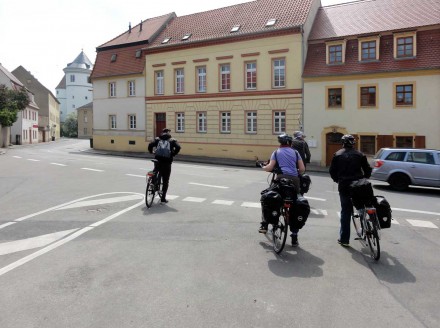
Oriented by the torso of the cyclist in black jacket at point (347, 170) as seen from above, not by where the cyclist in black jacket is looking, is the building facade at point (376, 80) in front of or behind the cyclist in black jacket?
in front

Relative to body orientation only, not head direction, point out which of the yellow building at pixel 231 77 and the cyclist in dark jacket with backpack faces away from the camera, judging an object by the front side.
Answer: the cyclist in dark jacket with backpack

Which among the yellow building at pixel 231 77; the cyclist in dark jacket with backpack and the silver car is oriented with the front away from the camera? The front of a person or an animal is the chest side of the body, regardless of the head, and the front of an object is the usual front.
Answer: the cyclist in dark jacket with backpack

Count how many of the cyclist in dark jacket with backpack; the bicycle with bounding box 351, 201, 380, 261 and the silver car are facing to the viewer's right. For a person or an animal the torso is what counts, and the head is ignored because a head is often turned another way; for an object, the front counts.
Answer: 1

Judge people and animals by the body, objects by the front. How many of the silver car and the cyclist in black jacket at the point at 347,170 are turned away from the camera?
1

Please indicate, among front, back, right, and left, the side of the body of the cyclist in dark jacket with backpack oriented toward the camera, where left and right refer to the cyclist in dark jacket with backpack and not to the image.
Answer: back

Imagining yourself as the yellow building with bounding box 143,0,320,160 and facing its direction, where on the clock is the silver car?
The silver car is roughly at 10 o'clock from the yellow building.

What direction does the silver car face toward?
to the viewer's right

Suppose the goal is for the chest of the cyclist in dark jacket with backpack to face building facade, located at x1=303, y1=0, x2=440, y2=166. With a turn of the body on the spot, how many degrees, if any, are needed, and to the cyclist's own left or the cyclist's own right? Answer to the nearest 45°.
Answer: approximately 45° to the cyclist's own right

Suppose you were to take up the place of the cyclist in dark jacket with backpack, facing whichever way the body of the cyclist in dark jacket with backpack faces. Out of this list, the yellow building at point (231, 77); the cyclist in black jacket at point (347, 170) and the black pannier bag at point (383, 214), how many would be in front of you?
1

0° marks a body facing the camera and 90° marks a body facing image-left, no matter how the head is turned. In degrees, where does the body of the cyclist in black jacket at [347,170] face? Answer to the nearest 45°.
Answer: approximately 180°

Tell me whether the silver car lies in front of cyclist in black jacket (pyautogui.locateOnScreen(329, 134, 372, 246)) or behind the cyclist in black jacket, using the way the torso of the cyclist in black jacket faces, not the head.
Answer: in front

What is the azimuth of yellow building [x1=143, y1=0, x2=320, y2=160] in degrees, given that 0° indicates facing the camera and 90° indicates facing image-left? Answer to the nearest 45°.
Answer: approximately 45°

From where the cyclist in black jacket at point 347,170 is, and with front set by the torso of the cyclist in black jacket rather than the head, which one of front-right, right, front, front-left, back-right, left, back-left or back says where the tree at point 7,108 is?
front-left
